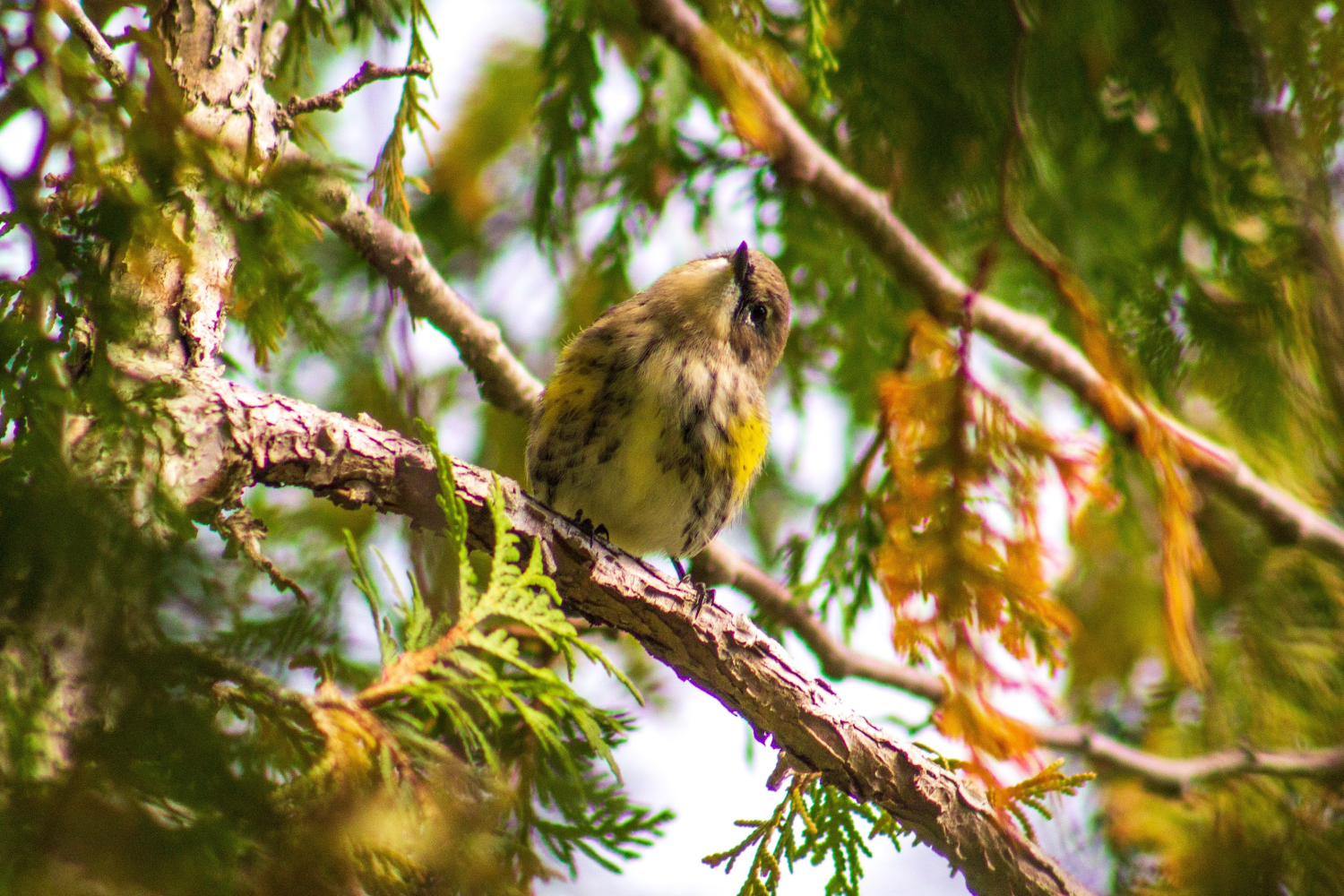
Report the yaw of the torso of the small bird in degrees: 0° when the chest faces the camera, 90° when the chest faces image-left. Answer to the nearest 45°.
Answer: approximately 0°
